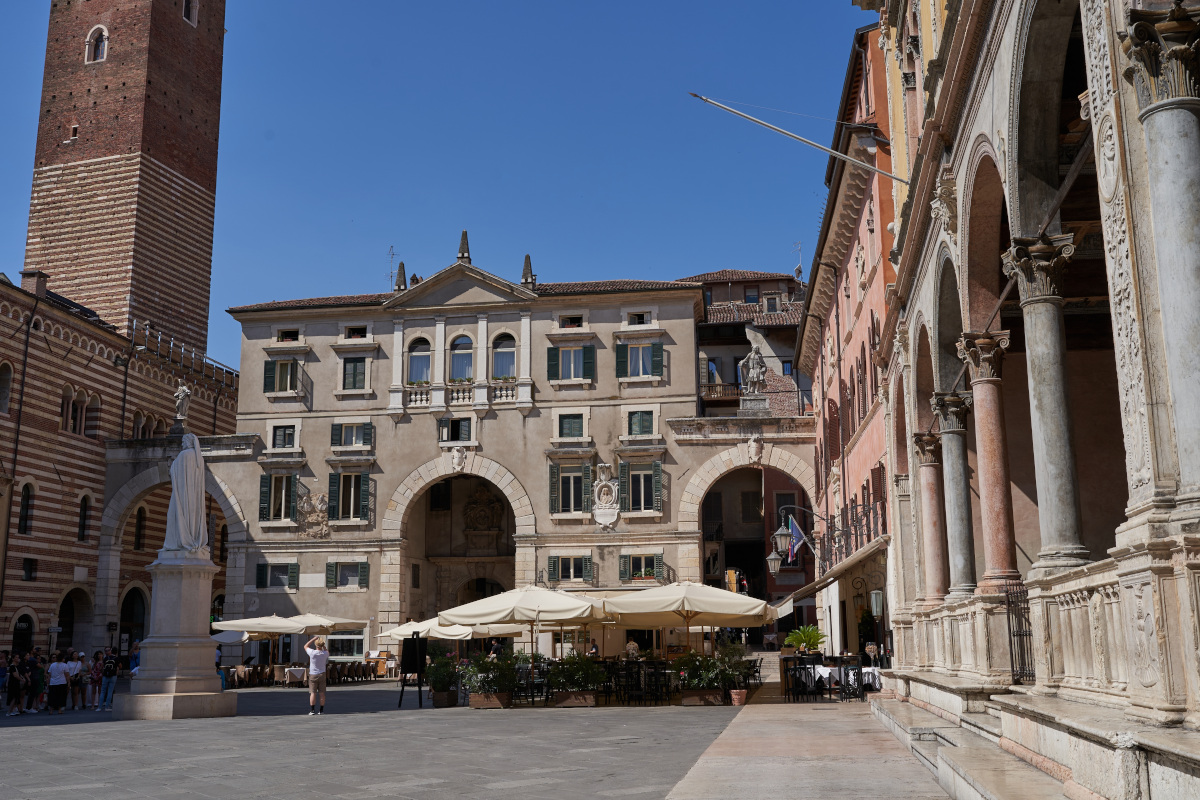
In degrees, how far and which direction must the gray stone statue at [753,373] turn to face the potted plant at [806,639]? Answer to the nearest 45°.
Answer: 0° — it already faces it

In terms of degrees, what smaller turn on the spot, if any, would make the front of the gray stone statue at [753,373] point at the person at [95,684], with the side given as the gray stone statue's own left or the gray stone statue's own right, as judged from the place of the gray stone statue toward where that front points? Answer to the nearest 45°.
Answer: approximately 45° to the gray stone statue's own right

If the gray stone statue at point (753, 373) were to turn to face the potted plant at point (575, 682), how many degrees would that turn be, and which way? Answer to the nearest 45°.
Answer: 0° — it already faces it

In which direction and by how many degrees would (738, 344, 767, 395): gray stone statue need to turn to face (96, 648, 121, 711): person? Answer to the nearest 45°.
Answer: approximately 45° to its right

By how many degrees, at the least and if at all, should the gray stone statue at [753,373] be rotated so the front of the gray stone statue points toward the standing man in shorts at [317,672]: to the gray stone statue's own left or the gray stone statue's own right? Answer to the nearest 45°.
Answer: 0° — it already faces them

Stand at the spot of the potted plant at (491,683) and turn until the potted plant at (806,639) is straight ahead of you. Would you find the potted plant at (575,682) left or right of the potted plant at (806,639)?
right

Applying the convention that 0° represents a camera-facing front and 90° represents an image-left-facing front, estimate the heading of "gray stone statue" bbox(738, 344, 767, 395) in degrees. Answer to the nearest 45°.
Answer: approximately 0°

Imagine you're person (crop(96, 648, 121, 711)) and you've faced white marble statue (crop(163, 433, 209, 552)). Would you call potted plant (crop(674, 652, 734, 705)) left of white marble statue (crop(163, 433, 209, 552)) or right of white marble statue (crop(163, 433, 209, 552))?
left

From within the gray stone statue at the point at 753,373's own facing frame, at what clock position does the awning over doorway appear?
The awning over doorway is roughly at 12 o'clock from the gray stone statue.
